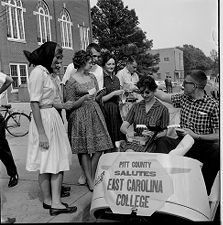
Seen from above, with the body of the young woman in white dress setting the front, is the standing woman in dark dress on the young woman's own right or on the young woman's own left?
on the young woman's own left

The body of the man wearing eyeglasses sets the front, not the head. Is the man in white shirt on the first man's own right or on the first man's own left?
on the first man's own right

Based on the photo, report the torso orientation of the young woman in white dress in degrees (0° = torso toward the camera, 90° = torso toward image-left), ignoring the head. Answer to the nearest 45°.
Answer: approximately 270°

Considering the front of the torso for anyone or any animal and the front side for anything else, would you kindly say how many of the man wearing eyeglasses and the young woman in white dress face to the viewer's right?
1

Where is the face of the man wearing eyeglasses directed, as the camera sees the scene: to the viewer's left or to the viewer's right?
to the viewer's left

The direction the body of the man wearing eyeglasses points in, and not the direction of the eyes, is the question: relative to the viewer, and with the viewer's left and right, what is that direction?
facing the viewer and to the left of the viewer

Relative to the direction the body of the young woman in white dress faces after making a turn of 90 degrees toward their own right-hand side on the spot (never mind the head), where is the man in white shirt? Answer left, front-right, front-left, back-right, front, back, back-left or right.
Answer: left

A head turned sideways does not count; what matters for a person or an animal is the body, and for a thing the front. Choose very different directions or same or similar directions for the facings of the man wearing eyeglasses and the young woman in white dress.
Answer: very different directions
